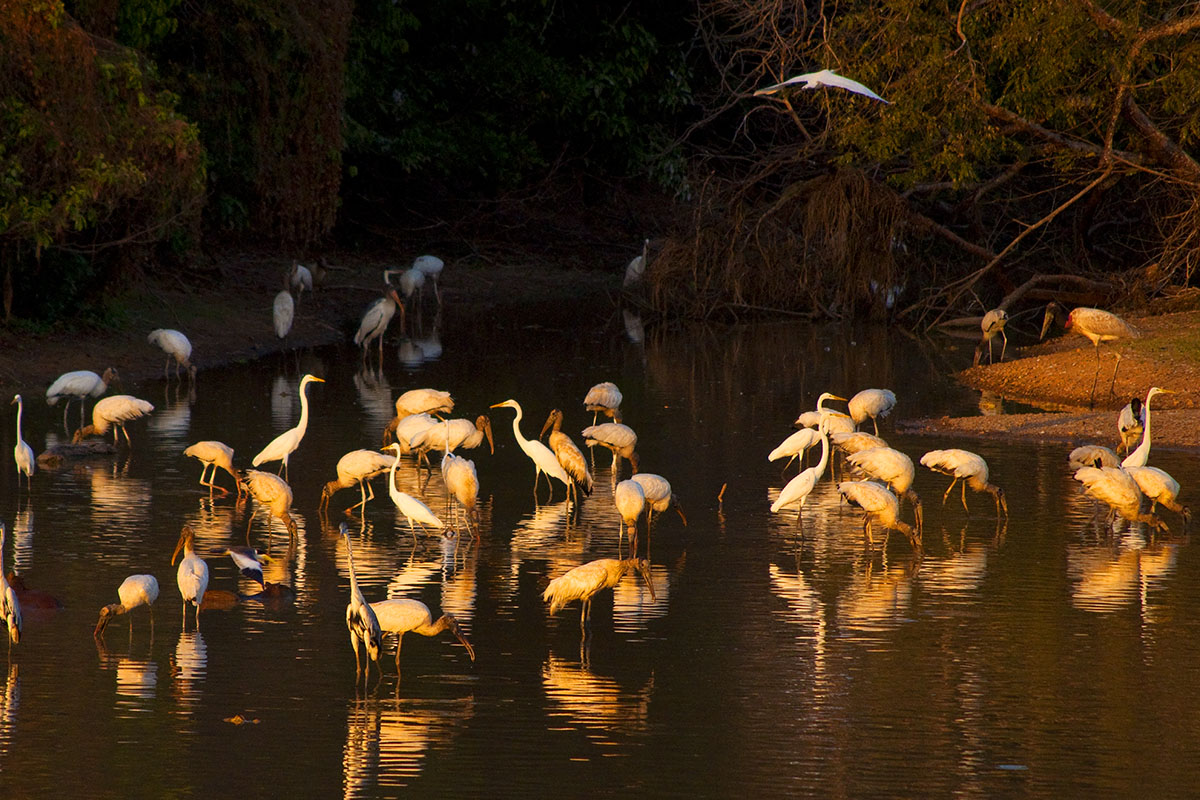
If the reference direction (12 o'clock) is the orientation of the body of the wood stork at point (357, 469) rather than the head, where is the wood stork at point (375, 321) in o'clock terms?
the wood stork at point (375, 321) is roughly at 3 o'clock from the wood stork at point (357, 469).

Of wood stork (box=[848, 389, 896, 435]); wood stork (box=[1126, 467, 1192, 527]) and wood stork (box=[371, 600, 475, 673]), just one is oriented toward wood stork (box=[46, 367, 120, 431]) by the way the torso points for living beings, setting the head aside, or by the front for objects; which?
wood stork (box=[848, 389, 896, 435])

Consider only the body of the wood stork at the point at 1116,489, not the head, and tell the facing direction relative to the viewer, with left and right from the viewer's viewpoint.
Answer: facing to the right of the viewer

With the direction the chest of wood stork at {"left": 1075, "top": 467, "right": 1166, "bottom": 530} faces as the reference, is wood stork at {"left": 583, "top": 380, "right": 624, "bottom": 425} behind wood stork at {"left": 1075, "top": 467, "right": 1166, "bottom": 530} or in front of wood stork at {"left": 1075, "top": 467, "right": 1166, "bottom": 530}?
behind

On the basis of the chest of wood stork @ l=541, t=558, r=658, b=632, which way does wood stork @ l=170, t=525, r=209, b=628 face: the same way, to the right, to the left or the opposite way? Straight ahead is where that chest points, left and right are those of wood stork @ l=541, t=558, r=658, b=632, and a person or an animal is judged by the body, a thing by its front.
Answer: to the left

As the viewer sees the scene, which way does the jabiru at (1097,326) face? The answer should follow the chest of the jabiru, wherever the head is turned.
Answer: to the viewer's left

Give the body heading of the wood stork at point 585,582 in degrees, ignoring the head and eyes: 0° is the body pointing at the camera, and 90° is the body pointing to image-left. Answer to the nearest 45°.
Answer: approximately 270°

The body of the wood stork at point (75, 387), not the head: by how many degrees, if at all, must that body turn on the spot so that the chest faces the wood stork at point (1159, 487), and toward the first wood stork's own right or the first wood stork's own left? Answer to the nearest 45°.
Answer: approximately 45° to the first wood stork's own right

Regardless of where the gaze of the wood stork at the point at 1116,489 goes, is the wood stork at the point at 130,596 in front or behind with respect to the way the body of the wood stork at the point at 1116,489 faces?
behind

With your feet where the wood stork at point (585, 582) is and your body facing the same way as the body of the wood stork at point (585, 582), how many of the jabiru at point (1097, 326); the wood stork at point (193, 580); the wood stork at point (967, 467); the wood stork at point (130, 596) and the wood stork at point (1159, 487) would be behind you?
2

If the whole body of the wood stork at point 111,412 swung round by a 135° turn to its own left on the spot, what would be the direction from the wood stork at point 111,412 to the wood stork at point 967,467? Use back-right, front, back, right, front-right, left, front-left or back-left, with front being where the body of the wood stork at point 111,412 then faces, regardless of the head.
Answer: front
